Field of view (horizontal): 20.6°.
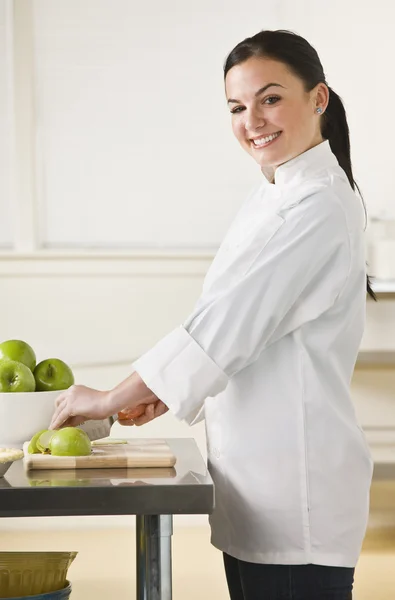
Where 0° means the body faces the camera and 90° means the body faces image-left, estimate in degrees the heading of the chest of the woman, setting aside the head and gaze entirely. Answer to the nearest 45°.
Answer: approximately 90°
